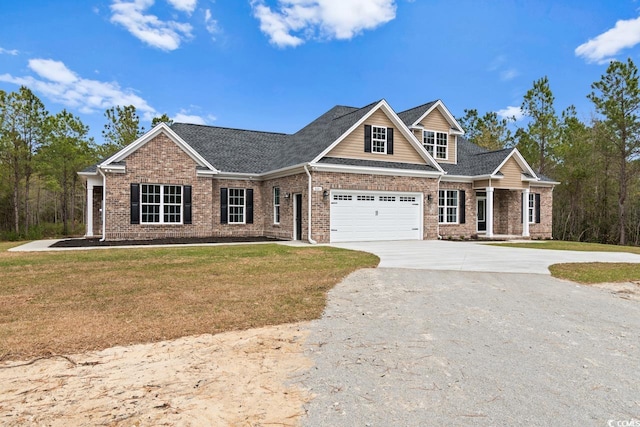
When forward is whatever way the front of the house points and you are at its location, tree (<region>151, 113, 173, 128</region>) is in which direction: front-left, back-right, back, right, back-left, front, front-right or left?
back

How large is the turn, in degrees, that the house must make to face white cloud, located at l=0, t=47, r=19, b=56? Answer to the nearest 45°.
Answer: approximately 135° to its right

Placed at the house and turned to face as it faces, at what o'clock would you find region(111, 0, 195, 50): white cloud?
The white cloud is roughly at 5 o'clock from the house.

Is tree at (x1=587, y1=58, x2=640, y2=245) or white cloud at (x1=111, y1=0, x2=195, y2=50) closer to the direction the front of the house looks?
the tree

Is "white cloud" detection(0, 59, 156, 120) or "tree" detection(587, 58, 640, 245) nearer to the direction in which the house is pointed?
the tree

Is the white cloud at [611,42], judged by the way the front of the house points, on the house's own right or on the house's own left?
on the house's own left

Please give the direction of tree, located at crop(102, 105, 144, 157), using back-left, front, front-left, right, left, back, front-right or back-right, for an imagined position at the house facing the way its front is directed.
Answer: back

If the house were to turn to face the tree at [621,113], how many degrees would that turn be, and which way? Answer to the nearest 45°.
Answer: approximately 90° to its left

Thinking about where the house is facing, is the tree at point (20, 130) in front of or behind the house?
behind

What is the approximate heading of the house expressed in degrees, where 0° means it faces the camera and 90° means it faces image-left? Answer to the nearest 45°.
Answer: approximately 315°
